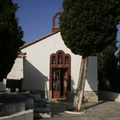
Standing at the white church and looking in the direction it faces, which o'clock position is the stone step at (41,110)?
The stone step is roughly at 12 o'clock from the white church.

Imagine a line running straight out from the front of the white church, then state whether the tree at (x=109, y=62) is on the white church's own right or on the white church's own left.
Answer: on the white church's own left

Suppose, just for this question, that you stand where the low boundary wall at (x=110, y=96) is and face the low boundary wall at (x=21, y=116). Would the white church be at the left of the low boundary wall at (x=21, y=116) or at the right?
right

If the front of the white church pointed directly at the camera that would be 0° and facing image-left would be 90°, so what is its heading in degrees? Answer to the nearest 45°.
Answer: approximately 0°

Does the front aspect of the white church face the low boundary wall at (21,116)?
yes
